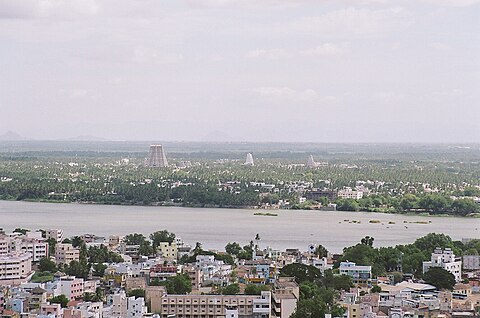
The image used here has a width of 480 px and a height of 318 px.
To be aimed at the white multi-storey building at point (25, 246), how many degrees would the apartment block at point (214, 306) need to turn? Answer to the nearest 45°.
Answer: approximately 135° to its right

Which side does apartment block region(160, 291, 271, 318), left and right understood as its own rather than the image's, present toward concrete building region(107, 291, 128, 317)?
right

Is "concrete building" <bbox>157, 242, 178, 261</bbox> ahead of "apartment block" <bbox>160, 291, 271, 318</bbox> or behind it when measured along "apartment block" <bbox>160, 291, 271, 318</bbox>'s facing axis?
behind

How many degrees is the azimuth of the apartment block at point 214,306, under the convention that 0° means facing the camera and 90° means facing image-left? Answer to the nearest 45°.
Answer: approximately 0°

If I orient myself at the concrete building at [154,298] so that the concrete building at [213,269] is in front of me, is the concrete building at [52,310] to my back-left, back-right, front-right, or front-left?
back-left

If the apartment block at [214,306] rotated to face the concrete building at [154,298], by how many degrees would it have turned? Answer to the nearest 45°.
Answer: approximately 90° to its right

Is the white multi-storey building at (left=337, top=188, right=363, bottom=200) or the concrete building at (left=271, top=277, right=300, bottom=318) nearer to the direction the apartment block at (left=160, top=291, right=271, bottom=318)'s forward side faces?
the concrete building

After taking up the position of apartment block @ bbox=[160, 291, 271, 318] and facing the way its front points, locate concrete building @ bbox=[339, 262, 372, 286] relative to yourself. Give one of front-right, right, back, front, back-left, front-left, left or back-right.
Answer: back-left

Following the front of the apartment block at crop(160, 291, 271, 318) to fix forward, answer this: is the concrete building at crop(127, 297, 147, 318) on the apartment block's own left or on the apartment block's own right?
on the apartment block's own right

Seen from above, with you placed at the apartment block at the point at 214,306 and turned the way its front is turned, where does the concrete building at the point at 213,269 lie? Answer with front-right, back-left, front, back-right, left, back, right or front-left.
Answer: back

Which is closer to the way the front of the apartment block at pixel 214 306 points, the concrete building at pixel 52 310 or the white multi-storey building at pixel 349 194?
the concrete building
